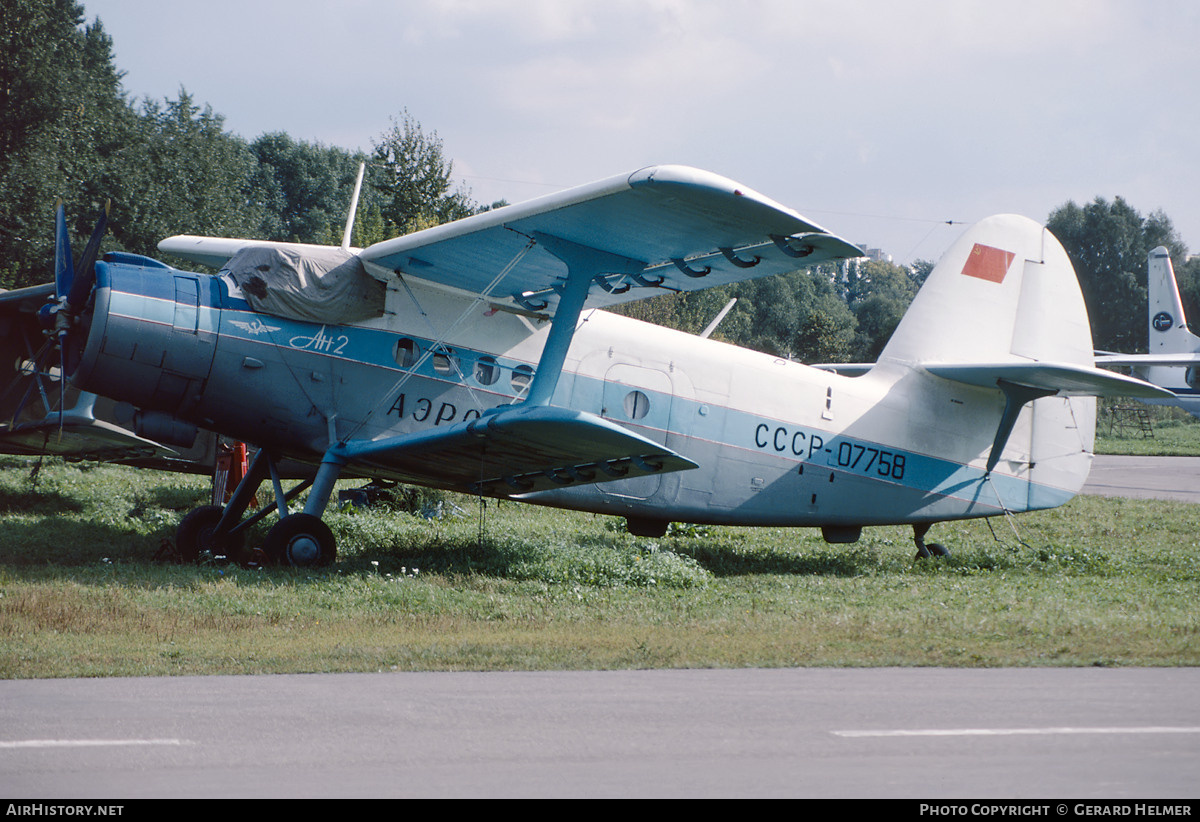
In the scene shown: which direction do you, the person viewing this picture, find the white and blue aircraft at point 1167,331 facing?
facing the viewer and to the right of the viewer

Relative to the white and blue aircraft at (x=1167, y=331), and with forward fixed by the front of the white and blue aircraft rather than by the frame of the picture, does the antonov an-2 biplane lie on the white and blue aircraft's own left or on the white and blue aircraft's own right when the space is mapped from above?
on the white and blue aircraft's own right
